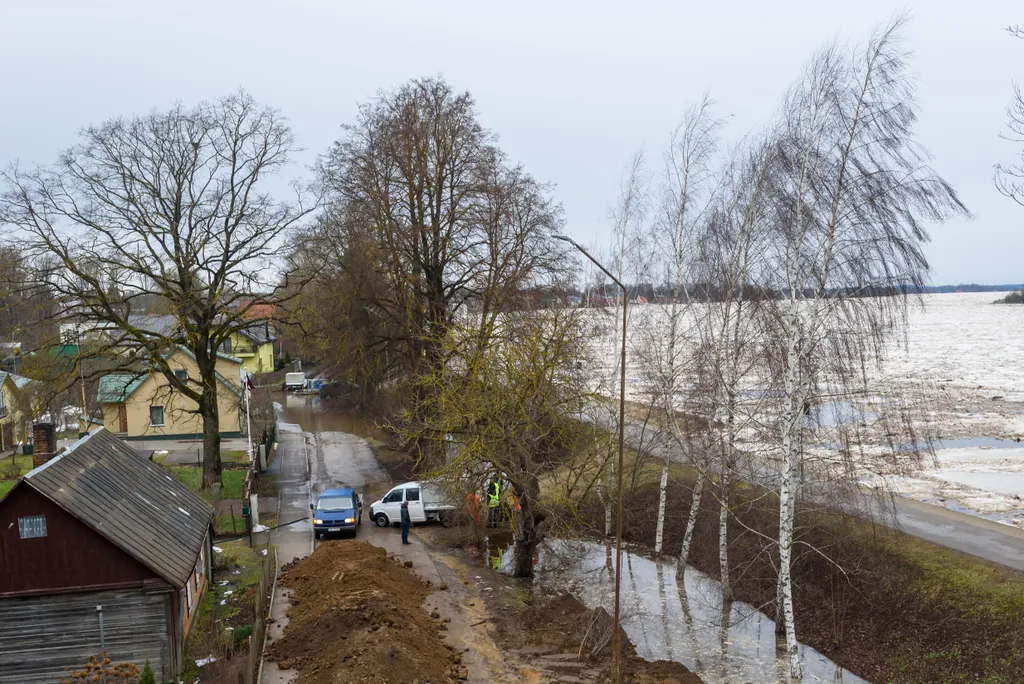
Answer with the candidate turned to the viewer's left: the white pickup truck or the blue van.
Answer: the white pickup truck

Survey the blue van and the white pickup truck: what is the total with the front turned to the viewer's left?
1

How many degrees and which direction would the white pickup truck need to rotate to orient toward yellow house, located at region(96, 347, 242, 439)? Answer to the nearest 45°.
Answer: approximately 45° to its right

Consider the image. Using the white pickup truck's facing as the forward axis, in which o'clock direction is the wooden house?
The wooden house is roughly at 10 o'clock from the white pickup truck.

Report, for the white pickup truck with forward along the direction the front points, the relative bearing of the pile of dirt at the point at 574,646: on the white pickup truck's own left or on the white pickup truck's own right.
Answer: on the white pickup truck's own left

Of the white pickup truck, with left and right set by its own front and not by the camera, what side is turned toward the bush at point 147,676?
left

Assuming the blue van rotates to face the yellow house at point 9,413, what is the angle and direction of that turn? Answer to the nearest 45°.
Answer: approximately 135° to its right

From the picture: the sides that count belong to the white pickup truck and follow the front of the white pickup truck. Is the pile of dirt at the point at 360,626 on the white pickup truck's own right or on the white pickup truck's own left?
on the white pickup truck's own left

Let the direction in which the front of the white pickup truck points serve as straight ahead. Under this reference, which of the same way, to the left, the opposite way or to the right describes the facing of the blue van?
to the left

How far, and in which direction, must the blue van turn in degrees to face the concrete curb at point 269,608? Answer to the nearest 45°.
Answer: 0° — it already faces it

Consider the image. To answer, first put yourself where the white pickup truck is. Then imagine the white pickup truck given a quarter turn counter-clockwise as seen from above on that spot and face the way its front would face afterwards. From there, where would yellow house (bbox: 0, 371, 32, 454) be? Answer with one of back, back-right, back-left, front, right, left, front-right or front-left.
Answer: back-right

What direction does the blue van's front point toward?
toward the camera

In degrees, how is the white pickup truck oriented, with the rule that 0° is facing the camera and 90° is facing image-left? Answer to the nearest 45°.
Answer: approximately 90°

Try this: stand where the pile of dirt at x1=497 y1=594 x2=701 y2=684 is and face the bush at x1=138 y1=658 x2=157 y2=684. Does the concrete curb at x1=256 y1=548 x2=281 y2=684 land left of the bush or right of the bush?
right

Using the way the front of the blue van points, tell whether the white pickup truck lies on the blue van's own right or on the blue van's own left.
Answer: on the blue van's own left

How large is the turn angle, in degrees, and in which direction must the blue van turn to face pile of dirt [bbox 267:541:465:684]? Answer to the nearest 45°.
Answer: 0° — it already faces it
